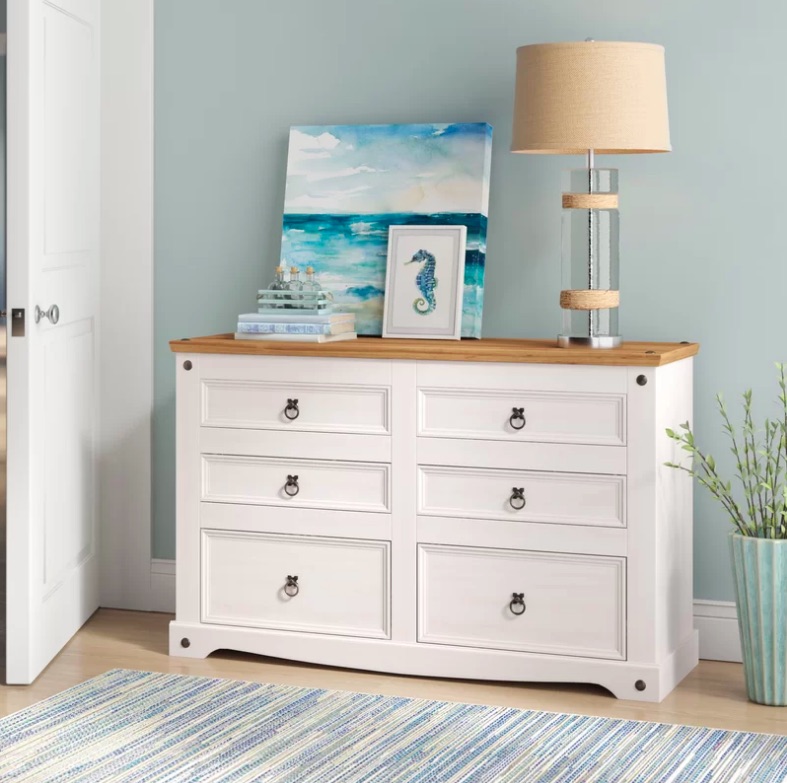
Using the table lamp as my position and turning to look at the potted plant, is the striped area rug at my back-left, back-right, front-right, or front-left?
back-right

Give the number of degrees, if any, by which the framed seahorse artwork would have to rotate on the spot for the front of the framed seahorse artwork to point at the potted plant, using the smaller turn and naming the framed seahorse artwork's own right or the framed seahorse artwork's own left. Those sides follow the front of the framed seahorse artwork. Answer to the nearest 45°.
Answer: approximately 45° to the framed seahorse artwork's own left

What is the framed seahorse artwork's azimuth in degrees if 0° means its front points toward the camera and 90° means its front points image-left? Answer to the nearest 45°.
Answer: approximately 0°

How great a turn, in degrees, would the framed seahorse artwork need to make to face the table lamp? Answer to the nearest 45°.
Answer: approximately 45° to its left
